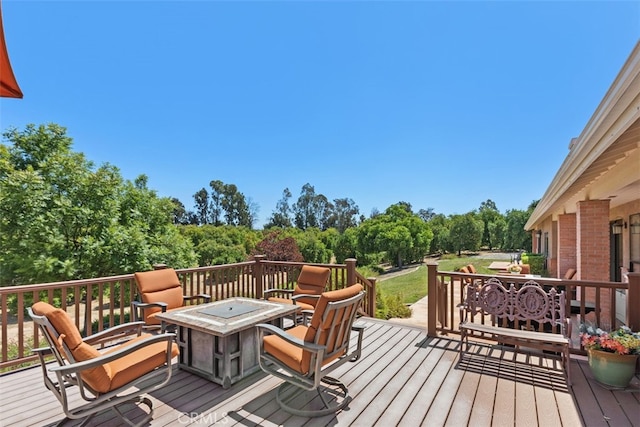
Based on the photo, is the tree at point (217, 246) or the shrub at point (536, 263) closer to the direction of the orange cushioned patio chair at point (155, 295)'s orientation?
the shrub

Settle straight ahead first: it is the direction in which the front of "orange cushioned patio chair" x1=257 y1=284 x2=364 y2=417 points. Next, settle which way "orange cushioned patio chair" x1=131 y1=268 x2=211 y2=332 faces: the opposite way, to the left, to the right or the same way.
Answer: the opposite way

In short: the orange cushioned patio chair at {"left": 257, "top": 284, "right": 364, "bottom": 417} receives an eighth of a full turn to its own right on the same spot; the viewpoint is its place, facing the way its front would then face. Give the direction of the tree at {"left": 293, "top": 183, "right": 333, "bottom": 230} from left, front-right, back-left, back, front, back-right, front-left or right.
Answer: front

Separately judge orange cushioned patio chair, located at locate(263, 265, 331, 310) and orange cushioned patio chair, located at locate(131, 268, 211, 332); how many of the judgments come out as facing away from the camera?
0

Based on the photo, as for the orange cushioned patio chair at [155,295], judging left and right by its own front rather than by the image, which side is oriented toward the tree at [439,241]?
left

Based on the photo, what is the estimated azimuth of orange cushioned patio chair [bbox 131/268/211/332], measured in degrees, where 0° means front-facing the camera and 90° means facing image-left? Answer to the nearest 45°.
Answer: approximately 315°

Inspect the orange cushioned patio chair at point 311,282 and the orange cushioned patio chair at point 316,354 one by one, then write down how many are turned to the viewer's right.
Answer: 0

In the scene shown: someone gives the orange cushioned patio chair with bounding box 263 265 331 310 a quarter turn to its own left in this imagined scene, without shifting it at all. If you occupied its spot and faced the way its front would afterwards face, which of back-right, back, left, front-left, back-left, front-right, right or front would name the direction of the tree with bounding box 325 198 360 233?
back-left

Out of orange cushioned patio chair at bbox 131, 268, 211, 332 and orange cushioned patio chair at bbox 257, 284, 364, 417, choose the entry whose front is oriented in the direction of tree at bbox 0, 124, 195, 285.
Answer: orange cushioned patio chair at bbox 257, 284, 364, 417

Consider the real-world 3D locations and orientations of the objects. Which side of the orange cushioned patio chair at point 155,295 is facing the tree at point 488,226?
left

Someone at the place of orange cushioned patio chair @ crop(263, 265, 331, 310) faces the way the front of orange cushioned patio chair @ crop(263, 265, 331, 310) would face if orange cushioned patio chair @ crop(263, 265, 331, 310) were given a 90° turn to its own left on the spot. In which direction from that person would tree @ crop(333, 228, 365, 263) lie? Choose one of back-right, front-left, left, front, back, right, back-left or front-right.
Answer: back-left

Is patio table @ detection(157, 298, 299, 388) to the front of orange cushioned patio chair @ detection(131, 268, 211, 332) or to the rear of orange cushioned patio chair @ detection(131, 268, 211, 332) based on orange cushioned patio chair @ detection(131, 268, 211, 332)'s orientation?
to the front

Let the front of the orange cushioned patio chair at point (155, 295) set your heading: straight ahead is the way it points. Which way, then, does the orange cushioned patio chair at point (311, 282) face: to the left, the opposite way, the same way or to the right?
to the right

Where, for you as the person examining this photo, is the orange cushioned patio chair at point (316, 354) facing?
facing away from the viewer and to the left of the viewer

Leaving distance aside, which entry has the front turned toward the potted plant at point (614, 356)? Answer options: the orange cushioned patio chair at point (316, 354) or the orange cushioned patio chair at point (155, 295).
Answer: the orange cushioned patio chair at point (155, 295)

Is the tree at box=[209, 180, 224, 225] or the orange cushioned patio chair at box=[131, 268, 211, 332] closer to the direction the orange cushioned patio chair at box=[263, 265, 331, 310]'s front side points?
the orange cushioned patio chair

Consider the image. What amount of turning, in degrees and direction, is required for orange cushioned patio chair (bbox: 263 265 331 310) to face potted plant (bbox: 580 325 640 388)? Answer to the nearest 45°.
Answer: approximately 90° to its left

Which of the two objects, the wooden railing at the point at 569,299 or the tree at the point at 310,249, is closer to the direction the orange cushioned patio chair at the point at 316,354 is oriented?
the tree

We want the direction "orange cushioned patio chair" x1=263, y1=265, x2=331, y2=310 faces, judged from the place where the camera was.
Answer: facing the viewer and to the left of the viewer

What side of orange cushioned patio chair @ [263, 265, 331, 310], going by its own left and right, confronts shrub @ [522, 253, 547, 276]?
back
